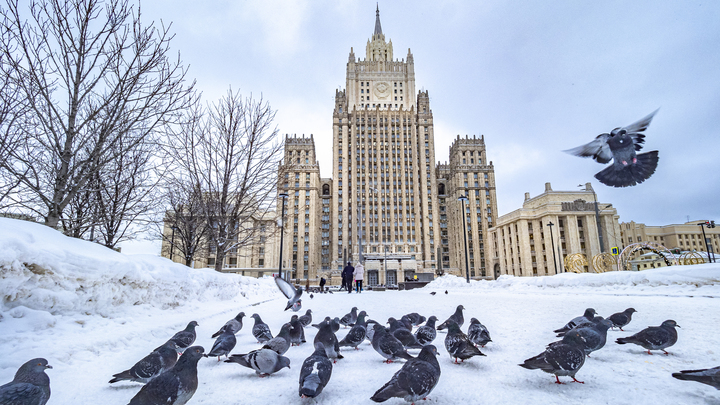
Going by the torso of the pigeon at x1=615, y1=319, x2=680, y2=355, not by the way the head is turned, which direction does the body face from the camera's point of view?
to the viewer's right

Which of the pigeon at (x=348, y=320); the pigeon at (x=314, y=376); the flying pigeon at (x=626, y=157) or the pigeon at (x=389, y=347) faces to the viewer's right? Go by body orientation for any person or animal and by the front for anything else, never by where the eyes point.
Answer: the pigeon at (x=348, y=320)

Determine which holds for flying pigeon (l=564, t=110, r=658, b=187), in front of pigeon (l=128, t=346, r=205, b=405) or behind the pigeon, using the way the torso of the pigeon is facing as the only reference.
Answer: in front

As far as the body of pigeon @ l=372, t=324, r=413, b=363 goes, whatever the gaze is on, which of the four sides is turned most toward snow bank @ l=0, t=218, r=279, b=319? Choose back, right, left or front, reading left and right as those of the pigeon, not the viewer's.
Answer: front

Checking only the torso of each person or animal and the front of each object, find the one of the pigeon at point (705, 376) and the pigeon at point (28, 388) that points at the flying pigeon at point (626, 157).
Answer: the pigeon at point (28, 388)

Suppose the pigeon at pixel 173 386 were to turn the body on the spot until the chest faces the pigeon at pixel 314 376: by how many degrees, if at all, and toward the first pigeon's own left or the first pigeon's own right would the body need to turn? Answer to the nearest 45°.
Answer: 0° — it already faces it

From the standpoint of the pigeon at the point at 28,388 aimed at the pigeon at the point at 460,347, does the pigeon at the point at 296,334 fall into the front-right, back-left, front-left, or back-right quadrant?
front-left

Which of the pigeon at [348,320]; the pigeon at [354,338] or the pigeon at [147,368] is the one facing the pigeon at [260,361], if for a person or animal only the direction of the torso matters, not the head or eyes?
the pigeon at [147,368]

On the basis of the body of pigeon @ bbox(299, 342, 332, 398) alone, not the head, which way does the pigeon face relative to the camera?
away from the camera

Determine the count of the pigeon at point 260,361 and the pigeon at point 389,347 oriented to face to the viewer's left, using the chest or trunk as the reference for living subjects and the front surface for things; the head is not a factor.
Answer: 1

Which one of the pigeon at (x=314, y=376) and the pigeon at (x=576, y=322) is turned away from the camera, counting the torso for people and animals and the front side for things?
the pigeon at (x=314, y=376)

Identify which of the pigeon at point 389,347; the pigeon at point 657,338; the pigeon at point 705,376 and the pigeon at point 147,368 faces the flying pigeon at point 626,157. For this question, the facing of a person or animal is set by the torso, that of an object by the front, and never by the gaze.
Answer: the pigeon at point 147,368
